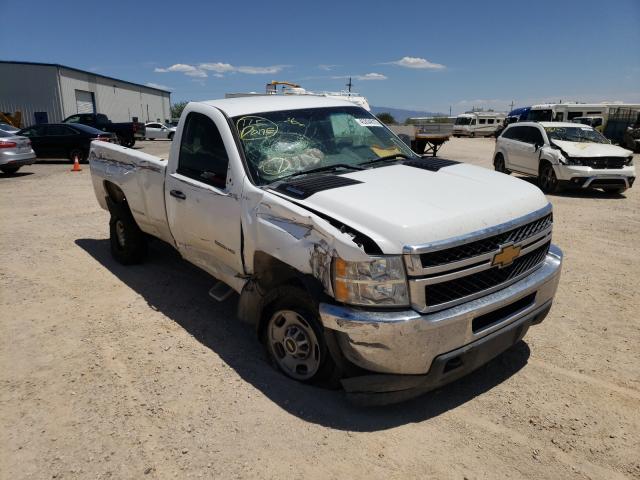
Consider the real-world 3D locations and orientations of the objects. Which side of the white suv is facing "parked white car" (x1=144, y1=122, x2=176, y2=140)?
back

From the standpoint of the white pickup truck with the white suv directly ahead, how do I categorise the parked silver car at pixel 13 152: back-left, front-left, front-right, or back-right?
front-left

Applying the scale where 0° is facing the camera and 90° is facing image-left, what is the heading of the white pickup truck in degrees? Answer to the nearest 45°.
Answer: approximately 315°

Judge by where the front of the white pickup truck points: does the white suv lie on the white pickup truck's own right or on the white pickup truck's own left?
on the white pickup truck's own left

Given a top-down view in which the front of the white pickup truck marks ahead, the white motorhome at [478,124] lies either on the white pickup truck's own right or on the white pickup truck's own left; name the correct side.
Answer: on the white pickup truck's own left

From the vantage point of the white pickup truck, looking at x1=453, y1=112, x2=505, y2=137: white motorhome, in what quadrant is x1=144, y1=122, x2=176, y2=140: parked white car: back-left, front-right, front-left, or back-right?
front-left

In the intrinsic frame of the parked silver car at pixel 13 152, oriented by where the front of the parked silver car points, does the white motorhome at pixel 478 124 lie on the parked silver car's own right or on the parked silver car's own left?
on the parked silver car's own right

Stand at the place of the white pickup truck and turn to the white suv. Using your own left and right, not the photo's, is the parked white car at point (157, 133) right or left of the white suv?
left

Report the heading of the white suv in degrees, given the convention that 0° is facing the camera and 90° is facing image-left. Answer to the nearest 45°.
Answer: approximately 315°

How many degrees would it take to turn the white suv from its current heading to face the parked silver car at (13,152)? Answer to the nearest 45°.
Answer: approximately 135° to its right

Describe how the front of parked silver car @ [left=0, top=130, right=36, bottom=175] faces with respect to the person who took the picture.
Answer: facing away from the viewer and to the left of the viewer

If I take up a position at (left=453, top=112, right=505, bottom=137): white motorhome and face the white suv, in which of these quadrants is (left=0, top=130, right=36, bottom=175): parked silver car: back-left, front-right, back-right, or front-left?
front-right

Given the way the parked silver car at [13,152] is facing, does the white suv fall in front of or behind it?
behind

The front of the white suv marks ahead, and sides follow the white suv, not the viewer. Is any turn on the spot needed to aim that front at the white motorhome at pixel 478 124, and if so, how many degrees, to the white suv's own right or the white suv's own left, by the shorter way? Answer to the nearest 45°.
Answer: approximately 135° to the white suv's own left

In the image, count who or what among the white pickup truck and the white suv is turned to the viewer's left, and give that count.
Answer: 0

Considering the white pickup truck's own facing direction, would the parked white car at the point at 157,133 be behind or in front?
behind
